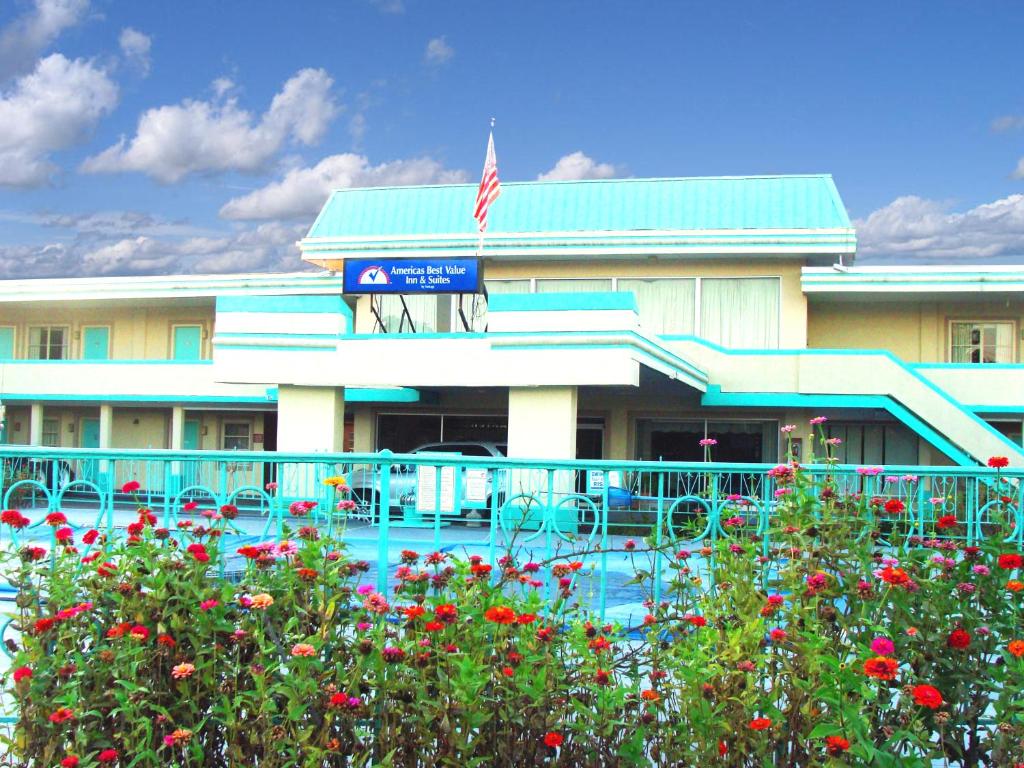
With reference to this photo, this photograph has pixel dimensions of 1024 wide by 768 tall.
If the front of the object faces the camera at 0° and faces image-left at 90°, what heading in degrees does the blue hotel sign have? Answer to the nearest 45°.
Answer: approximately 0°

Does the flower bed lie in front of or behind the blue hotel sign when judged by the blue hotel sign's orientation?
in front

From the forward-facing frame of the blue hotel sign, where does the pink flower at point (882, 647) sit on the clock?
The pink flower is roughly at 12 o'clock from the blue hotel sign.

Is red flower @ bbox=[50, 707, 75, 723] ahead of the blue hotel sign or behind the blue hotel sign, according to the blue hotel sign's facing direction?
ahead

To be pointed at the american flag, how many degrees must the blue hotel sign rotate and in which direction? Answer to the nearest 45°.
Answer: approximately 135° to its left
